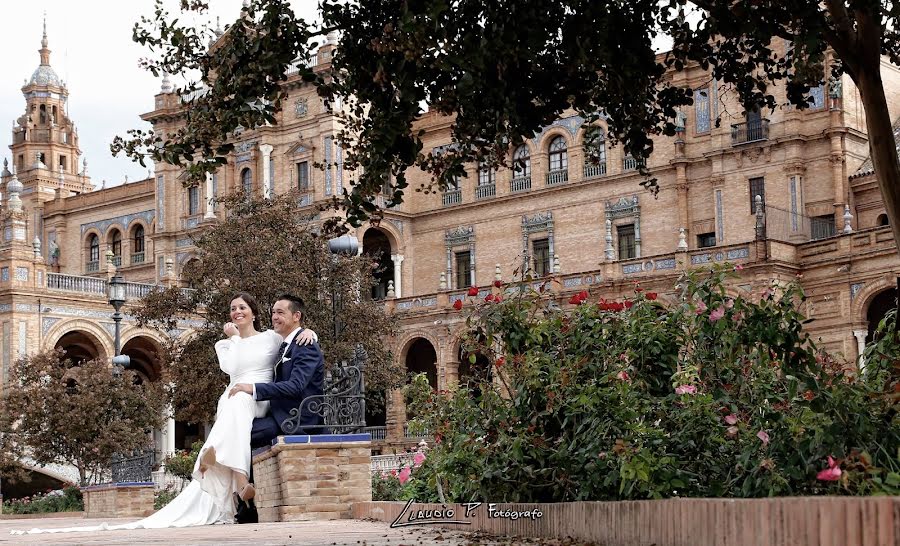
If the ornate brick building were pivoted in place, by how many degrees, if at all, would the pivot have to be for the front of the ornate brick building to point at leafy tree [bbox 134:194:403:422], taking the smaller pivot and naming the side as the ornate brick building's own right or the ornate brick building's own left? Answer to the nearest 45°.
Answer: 0° — it already faces it

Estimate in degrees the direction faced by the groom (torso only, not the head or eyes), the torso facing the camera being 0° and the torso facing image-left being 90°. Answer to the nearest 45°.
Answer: approximately 45°

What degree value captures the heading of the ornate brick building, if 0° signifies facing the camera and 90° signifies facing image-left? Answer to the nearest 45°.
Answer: approximately 45°

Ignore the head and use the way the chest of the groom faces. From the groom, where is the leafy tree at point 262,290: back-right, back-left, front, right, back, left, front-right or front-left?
back-right
